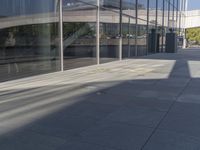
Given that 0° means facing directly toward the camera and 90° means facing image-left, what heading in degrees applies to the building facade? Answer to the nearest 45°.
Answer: approximately 315°
